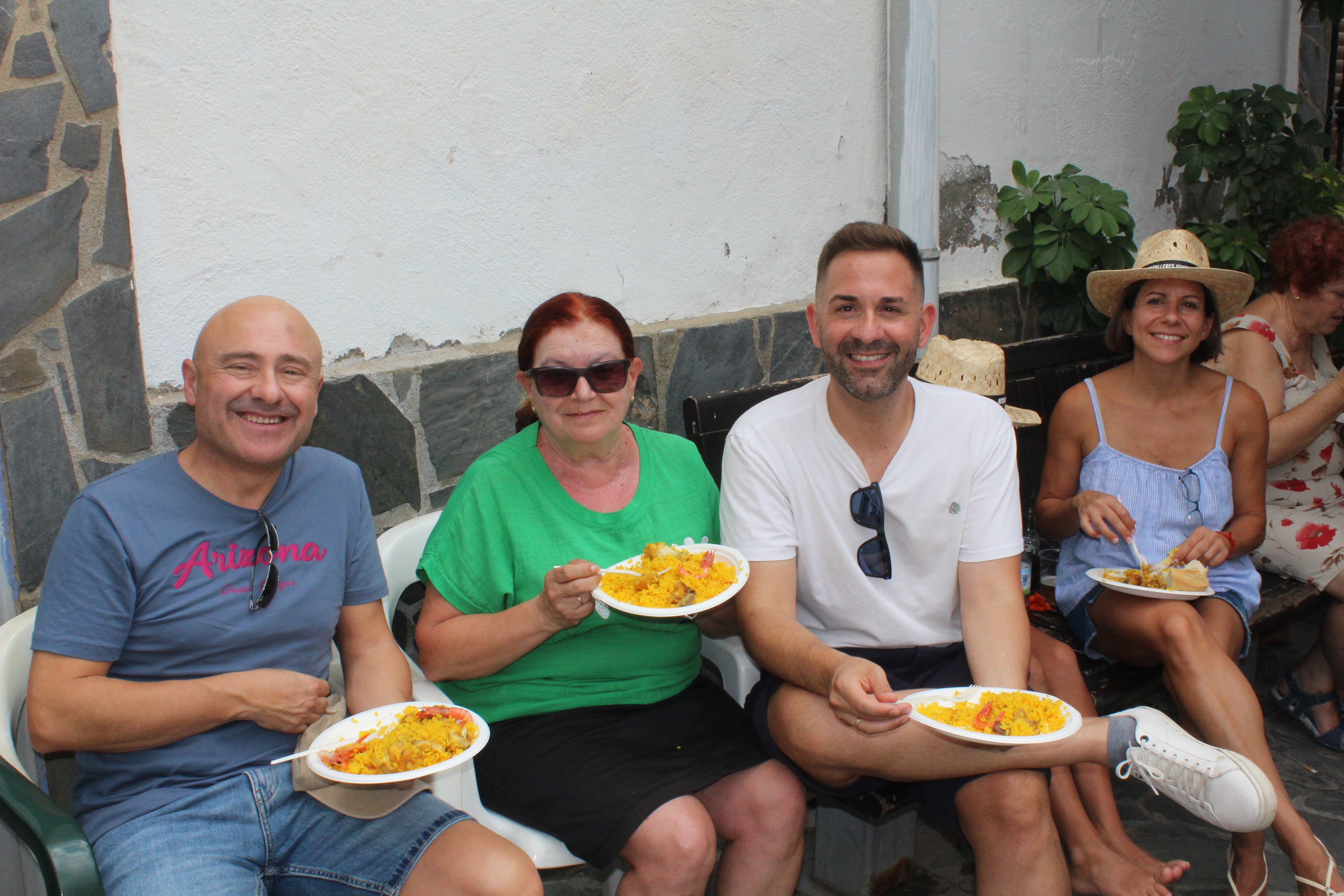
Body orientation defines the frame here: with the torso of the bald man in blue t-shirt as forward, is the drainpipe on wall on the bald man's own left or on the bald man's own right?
on the bald man's own left

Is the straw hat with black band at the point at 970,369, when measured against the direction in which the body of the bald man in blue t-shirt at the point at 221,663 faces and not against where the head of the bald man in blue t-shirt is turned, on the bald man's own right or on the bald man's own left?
on the bald man's own left

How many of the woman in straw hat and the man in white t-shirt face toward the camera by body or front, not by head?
2

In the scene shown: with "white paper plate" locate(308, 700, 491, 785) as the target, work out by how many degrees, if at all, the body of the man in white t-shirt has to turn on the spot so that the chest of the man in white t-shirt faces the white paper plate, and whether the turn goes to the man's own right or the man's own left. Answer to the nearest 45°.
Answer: approximately 45° to the man's own right

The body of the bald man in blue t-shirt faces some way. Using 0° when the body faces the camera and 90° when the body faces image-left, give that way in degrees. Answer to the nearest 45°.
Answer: approximately 315°

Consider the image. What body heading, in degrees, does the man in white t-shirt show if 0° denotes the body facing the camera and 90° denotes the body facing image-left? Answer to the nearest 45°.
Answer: approximately 0°

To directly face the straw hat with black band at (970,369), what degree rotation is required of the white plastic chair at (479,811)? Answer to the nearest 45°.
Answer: approximately 90° to its left

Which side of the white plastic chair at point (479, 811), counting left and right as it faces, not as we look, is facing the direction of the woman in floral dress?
left
